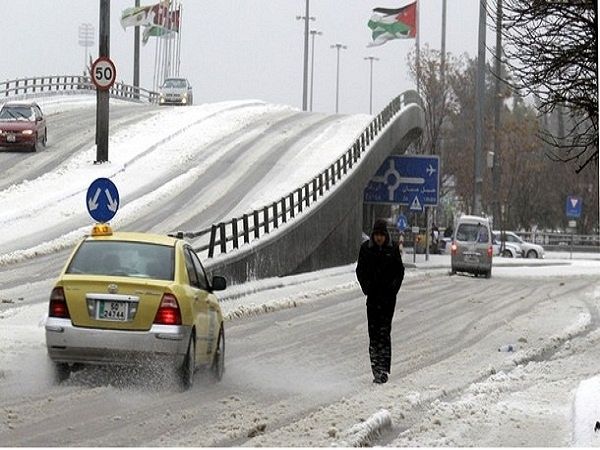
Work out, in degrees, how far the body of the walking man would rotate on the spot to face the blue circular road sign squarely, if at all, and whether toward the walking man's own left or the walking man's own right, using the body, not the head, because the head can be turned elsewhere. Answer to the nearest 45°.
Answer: approximately 135° to the walking man's own right

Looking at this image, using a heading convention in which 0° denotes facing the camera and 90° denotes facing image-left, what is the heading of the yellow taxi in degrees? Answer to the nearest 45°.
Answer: approximately 225°

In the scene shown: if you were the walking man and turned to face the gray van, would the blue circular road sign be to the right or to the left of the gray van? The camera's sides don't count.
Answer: left

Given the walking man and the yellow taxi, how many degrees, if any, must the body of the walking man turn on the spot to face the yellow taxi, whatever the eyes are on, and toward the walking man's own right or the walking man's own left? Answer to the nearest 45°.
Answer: approximately 45° to the walking man's own right

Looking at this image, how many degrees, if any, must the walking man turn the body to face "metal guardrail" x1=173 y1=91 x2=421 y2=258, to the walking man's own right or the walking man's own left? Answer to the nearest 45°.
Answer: approximately 180°
